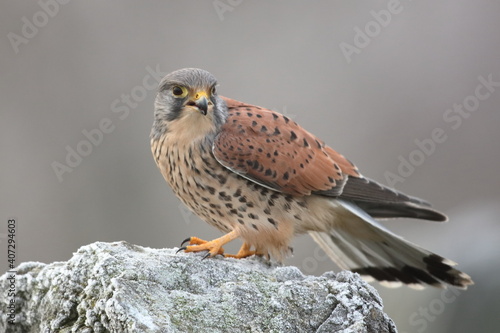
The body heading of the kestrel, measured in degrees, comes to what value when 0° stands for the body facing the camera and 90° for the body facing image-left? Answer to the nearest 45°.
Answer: approximately 90°
